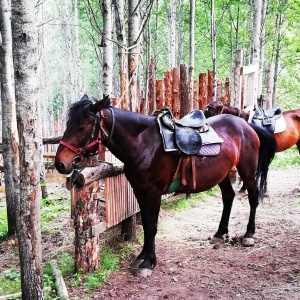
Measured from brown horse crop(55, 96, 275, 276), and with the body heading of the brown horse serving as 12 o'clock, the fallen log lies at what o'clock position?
The fallen log is roughly at 12 o'clock from the brown horse.

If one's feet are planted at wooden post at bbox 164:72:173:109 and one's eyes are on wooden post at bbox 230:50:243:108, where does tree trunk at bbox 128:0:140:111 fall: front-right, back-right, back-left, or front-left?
back-right

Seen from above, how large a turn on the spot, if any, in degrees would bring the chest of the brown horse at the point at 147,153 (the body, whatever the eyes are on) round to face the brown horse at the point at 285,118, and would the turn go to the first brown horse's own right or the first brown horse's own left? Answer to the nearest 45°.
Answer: approximately 180°

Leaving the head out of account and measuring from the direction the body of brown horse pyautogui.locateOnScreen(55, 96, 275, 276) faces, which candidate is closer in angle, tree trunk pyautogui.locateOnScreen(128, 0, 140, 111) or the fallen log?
the fallen log

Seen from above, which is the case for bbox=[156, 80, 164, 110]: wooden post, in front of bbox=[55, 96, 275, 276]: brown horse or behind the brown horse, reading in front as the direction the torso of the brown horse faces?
behind

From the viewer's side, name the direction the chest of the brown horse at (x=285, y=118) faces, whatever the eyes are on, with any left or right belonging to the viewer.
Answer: facing to the left of the viewer

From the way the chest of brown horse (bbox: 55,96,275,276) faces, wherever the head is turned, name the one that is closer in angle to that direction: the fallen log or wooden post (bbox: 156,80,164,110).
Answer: the fallen log

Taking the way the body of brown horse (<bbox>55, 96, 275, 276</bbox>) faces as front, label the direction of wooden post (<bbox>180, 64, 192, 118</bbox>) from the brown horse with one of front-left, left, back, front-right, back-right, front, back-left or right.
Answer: back-right

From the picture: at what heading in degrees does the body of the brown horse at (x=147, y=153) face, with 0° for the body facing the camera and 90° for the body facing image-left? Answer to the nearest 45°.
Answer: approximately 45°

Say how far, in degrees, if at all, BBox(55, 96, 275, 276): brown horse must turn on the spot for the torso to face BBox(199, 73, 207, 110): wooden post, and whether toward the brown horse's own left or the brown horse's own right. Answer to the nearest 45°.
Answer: approximately 135° to the brown horse's own right
